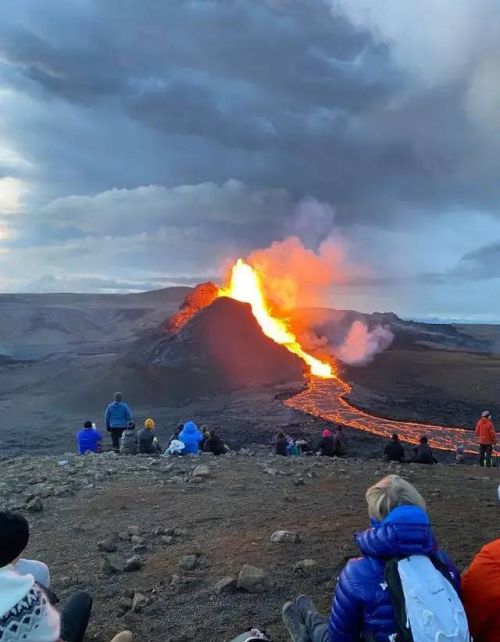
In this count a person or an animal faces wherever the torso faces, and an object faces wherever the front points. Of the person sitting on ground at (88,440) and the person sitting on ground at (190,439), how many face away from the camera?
2

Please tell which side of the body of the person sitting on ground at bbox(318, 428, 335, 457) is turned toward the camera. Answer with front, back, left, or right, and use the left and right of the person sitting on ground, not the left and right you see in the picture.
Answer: back

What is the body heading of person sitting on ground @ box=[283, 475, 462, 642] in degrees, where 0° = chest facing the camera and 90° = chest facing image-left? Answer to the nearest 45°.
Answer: approximately 135°

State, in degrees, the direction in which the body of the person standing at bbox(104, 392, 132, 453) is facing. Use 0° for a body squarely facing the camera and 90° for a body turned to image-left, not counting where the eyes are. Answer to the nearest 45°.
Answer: approximately 180°

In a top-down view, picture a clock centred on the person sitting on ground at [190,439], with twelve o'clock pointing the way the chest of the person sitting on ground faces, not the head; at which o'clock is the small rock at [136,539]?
The small rock is roughly at 6 o'clock from the person sitting on ground.

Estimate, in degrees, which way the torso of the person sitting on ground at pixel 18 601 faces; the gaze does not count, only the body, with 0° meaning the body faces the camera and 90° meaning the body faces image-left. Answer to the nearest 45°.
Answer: approximately 225°

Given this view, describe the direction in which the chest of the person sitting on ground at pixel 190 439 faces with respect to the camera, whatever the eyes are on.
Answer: away from the camera
